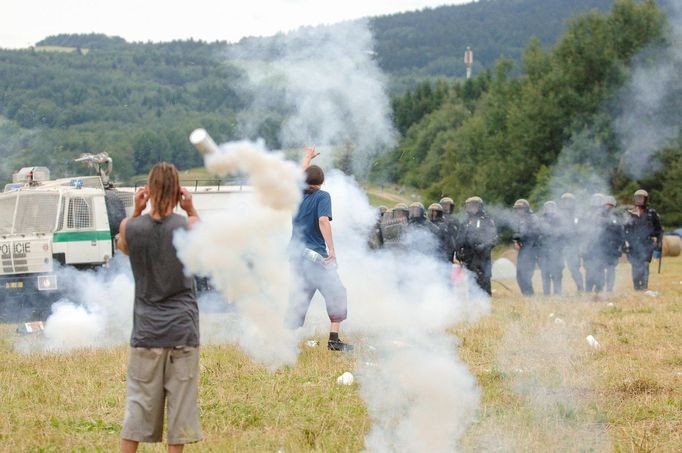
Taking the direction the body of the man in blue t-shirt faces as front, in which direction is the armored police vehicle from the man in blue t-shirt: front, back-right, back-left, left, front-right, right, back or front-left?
left

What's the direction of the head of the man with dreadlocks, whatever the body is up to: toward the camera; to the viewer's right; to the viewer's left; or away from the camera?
away from the camera

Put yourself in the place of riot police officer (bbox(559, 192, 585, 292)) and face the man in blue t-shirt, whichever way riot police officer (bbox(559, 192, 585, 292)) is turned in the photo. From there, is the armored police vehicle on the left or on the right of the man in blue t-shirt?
right

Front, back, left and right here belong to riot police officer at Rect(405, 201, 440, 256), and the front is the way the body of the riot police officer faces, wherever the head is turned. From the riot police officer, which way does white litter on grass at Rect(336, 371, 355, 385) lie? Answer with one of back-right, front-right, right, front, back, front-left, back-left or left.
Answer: front-left

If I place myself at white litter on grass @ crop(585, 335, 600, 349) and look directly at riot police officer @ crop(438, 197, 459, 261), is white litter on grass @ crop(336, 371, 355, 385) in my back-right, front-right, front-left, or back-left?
back-left

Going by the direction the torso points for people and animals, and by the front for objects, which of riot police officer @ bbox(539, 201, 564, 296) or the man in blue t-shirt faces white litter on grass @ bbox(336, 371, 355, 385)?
the riot police officer

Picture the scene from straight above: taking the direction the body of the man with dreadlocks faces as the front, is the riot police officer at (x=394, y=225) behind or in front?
in front

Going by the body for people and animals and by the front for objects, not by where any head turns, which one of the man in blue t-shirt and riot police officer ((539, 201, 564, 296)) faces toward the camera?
the riot police officer

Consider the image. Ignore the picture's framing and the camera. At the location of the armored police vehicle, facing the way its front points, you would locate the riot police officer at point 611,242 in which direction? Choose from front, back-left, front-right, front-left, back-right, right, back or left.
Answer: back-left

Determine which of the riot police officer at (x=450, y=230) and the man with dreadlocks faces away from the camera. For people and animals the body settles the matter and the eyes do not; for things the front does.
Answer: the man with dreadlocks

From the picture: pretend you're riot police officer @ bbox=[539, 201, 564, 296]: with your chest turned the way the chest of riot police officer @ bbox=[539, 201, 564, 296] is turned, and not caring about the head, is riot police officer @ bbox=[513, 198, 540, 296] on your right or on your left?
on your right

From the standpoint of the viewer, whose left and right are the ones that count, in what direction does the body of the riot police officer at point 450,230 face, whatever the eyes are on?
facing the viewer and to the left of the viewer

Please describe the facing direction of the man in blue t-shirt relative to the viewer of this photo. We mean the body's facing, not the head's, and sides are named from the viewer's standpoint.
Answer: facing away from the viewer and to the right of the viewer

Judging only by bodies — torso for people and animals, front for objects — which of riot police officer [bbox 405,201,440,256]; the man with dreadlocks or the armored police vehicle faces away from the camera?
the man with dreadlocks

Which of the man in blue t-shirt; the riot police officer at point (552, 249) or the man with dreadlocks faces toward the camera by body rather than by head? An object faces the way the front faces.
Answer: the riot police officer

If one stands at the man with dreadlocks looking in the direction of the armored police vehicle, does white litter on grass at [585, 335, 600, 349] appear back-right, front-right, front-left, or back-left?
front-right

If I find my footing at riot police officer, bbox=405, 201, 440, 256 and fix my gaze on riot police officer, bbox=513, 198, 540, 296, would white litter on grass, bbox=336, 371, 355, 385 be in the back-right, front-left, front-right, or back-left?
back-right

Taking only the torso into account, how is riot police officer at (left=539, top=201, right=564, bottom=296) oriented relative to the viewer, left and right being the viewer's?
facing the viewer
